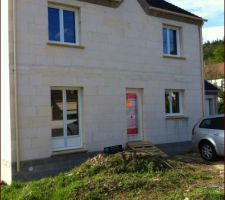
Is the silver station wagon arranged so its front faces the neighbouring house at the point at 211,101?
no

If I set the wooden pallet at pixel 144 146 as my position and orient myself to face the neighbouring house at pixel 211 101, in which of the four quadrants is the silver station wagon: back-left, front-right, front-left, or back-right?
front-right

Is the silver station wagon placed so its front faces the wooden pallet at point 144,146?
no
